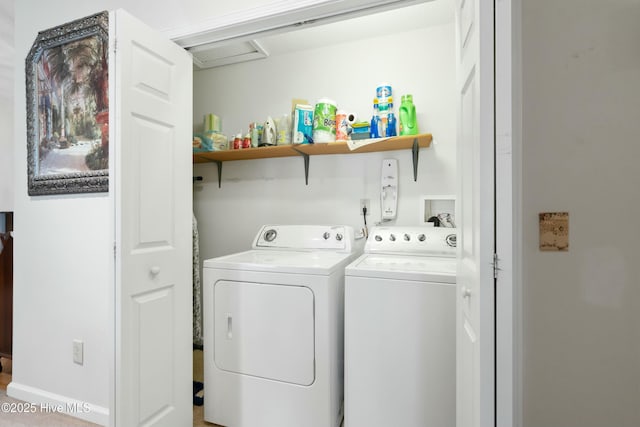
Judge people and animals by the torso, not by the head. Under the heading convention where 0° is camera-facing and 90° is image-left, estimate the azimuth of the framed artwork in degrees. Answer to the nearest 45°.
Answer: approximately 45°

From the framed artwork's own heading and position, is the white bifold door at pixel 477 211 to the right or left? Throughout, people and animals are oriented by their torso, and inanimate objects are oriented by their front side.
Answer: on its left

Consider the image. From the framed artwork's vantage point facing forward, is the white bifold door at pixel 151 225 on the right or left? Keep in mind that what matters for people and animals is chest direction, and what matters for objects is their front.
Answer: on its left

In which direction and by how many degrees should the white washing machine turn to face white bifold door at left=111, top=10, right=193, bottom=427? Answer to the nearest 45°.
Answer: approximately 90° to its right

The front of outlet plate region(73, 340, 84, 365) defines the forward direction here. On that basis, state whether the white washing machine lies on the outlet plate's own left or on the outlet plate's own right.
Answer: on the outlet plate's own left

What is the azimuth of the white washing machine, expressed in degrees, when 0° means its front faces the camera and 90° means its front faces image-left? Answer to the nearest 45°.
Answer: approximately 0°

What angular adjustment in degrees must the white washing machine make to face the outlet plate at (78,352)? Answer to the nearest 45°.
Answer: approximately 90° to its right

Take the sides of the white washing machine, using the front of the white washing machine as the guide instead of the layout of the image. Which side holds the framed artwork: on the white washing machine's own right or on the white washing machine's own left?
on the white washing machine's own right
